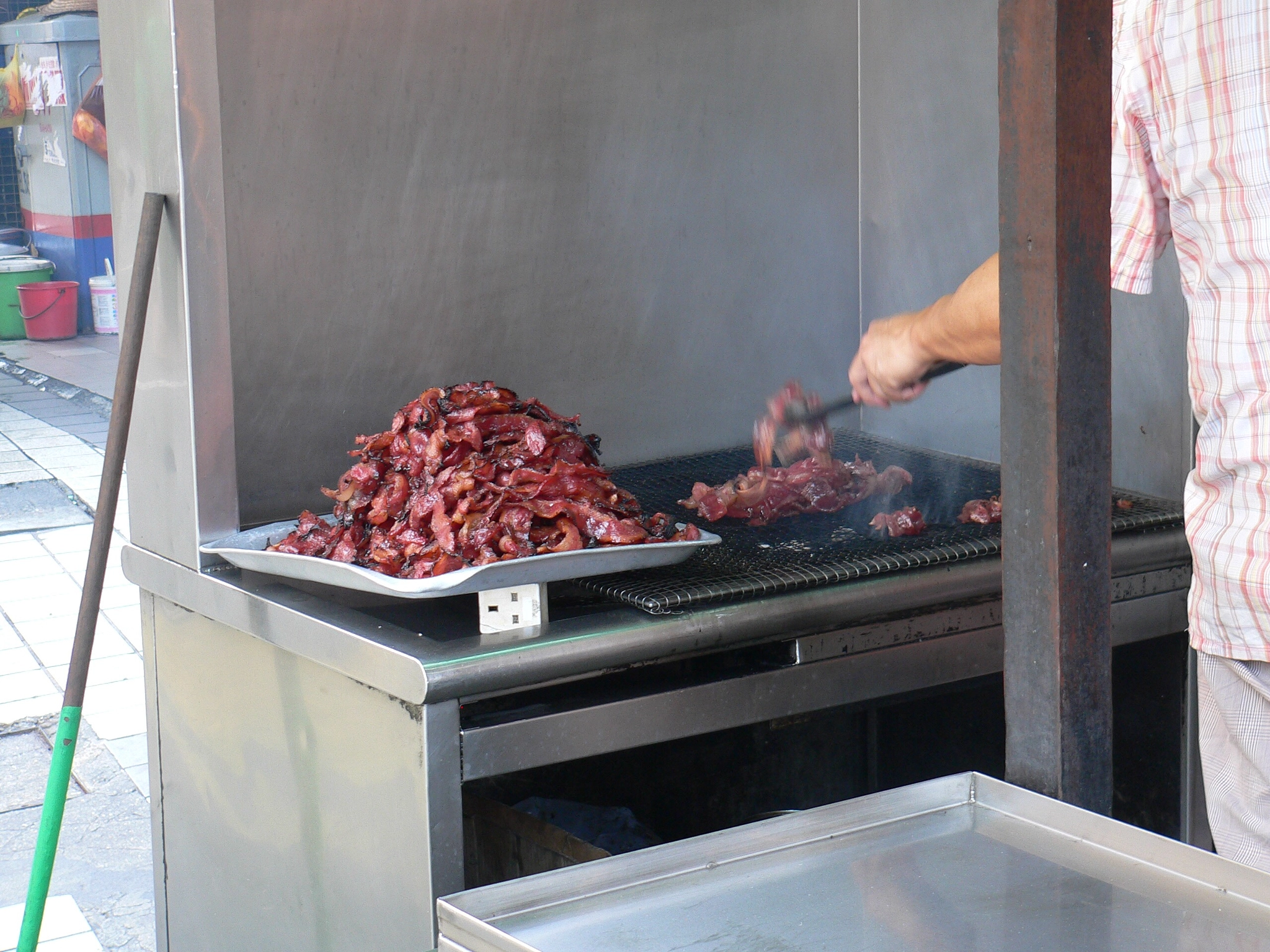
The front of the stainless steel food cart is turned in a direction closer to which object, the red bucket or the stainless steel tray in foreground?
the stainless steel tray in foreground

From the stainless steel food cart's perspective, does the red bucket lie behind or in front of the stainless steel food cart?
behind

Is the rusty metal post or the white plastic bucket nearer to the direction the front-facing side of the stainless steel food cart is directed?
the rusty metal post

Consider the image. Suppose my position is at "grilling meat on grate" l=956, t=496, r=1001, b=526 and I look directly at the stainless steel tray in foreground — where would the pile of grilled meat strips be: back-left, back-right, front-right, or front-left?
front-right

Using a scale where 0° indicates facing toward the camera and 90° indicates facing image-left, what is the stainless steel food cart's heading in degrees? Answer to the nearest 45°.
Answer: approximately 315°

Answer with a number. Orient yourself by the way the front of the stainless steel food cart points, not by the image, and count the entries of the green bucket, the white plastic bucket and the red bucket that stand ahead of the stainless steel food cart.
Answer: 0

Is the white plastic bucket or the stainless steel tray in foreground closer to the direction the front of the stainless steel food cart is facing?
the stainless steel tray in foreground

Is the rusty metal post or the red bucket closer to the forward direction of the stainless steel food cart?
the rusty metal post

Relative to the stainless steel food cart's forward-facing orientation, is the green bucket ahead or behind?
behind

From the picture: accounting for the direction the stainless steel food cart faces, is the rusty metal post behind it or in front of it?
in front

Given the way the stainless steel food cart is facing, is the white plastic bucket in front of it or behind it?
behind
